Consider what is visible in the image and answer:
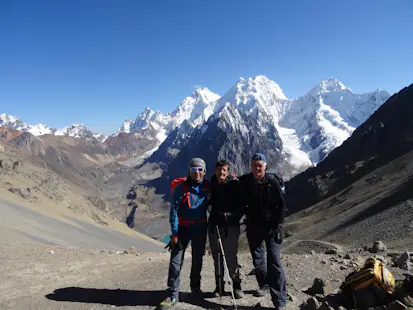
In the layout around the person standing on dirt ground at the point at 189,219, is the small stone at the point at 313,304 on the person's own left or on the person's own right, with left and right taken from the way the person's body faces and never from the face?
on the person's own left

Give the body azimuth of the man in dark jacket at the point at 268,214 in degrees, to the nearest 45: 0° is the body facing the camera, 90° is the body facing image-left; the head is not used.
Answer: approximately 0°

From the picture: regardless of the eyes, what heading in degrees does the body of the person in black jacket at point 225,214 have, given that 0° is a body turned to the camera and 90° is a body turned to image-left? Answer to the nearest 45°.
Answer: approximately 0°

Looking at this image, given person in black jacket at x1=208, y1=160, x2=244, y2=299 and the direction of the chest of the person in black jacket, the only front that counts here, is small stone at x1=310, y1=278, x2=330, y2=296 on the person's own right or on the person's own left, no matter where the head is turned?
on the person's own left

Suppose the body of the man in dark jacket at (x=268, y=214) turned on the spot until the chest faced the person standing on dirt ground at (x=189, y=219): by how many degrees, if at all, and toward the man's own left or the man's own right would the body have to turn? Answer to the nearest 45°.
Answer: approximately 90° to the man's own right

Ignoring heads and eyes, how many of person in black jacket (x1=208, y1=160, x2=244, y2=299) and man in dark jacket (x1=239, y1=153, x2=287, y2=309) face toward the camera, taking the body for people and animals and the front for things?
2

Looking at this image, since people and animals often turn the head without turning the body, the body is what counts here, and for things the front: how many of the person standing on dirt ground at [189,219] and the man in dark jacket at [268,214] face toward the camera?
2

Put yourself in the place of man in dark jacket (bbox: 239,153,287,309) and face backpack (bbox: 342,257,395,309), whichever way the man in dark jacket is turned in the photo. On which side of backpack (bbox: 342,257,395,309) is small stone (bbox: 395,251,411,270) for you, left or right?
left

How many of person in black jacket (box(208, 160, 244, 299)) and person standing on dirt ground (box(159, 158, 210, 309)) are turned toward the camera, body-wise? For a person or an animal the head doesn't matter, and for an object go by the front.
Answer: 2

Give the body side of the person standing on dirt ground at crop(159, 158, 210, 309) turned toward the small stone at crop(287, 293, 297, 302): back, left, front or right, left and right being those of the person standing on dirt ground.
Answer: left
